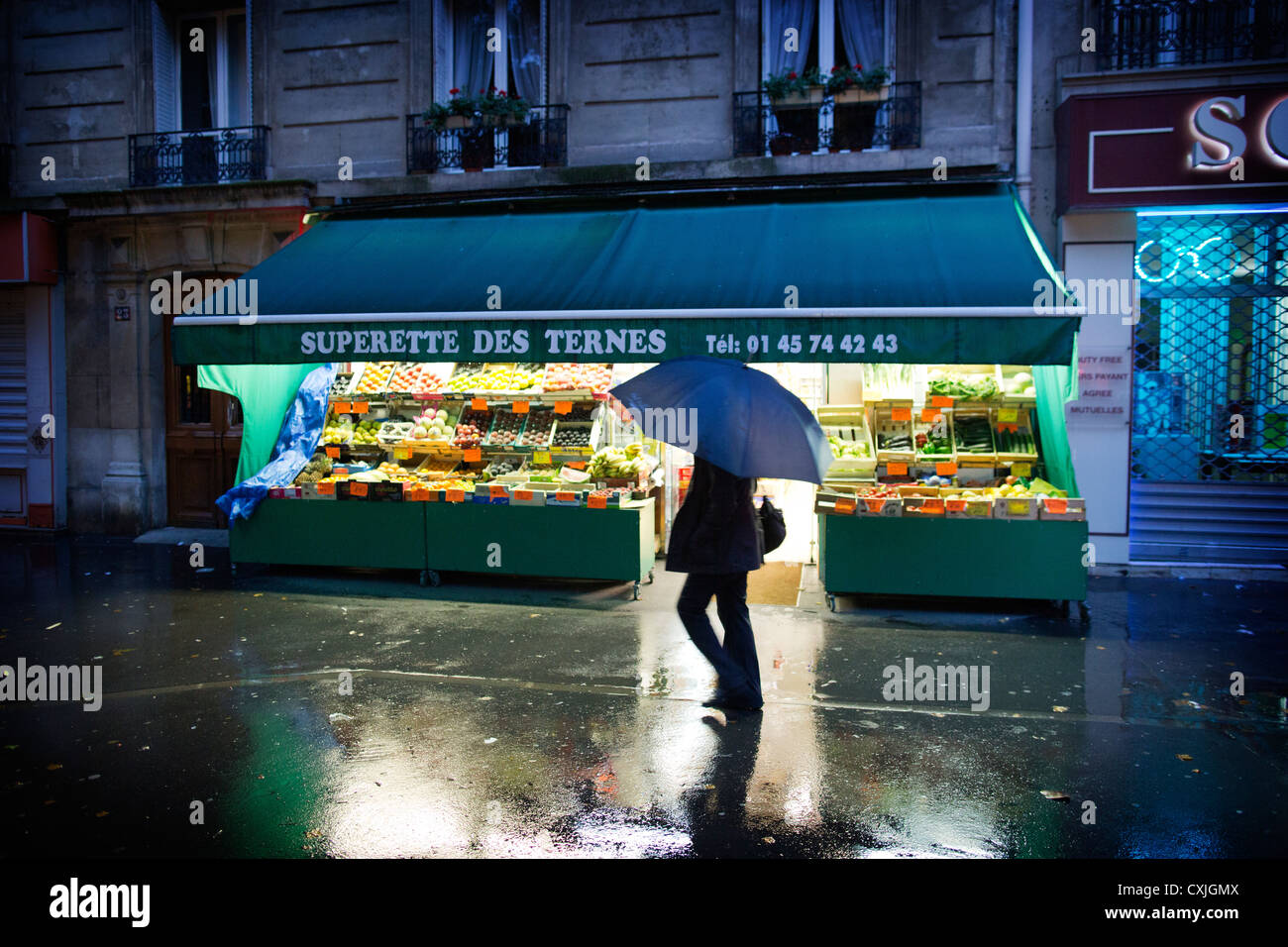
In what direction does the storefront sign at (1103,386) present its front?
toward the camera

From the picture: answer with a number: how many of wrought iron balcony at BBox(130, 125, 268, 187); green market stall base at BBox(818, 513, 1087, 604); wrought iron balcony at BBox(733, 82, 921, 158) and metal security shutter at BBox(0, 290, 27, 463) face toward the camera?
4

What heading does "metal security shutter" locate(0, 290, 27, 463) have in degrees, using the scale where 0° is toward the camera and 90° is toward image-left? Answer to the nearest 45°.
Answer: approximately 0°

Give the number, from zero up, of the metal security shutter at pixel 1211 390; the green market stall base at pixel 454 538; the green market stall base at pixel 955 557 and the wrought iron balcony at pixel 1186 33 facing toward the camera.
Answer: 4

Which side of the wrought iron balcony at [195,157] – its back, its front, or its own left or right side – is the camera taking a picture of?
front

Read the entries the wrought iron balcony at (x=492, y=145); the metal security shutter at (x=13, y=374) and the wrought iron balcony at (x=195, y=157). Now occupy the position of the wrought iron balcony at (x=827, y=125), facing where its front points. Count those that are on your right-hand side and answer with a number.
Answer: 3

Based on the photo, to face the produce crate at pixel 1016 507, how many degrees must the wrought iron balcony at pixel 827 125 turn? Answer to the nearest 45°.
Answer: approximately 45° to its left

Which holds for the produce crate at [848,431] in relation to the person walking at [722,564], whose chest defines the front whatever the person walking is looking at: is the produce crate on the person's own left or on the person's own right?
on the person's own right

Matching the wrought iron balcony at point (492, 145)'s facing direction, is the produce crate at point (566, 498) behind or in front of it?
in front

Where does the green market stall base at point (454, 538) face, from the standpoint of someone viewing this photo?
facing the viewer
